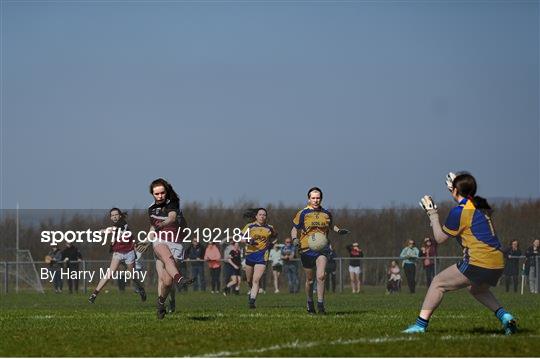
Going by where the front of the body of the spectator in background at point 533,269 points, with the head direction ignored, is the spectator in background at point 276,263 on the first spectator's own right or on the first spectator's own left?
on the first spectator's own right

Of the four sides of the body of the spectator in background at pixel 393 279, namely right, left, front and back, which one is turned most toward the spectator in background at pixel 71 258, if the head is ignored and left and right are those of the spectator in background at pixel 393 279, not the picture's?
right

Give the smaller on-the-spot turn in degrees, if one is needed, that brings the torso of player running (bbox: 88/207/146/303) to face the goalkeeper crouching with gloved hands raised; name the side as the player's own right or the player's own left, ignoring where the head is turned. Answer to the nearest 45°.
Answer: approximately 45° to the player's own left

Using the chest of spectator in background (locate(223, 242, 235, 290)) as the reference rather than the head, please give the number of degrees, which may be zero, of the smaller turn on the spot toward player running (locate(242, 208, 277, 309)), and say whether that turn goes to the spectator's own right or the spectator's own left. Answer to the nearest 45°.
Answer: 0° — they already face them
